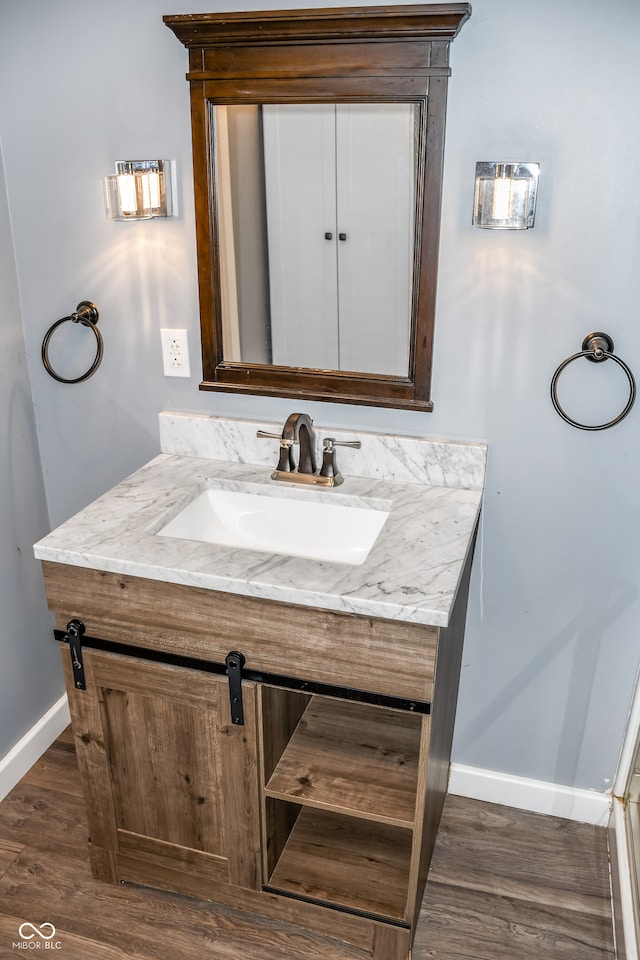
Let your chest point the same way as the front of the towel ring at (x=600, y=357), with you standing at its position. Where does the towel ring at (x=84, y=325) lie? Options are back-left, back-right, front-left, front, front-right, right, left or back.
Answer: right

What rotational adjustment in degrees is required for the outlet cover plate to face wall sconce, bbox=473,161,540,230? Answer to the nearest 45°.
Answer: approximately 45° to its left

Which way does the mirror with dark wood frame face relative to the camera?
toward the camera

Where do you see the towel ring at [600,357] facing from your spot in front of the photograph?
facing the viewer

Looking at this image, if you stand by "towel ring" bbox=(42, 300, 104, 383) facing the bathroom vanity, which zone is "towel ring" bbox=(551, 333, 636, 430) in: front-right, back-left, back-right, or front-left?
front-left

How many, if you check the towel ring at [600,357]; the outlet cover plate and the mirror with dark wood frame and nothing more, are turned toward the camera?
3

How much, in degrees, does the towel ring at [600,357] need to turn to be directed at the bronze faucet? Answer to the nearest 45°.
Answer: approximately 90° to its right

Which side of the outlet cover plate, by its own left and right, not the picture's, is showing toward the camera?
front
